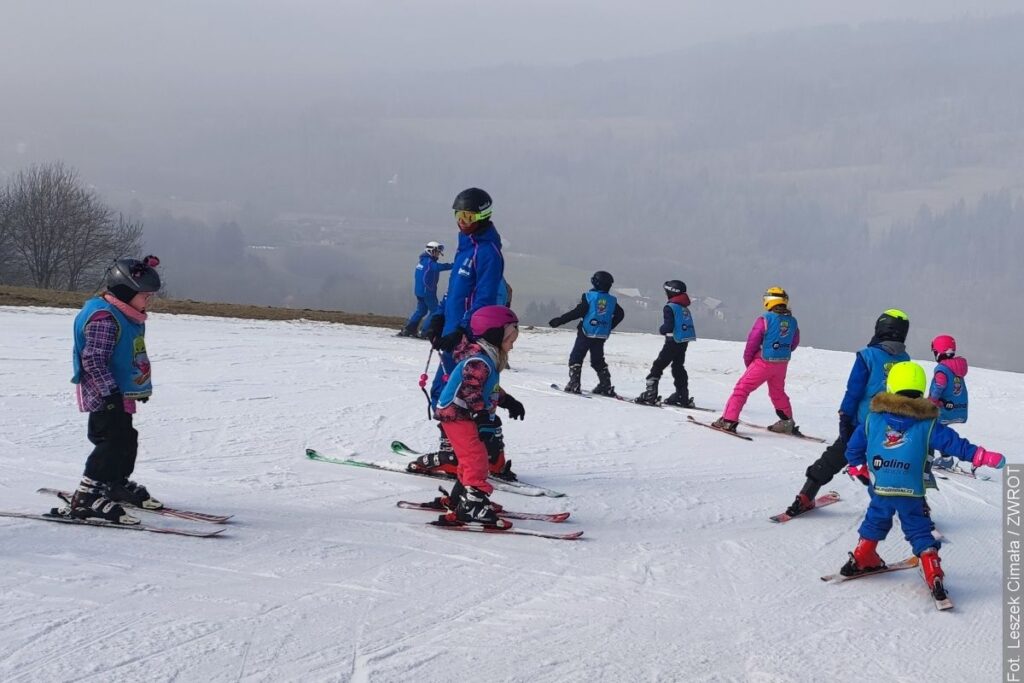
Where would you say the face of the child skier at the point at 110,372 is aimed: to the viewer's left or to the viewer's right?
to the viewer's right

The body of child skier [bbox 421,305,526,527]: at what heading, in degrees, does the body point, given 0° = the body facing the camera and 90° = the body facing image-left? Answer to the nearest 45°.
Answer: approximately 270°

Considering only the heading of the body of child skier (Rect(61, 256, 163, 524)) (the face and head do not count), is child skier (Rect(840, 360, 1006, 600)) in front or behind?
in front

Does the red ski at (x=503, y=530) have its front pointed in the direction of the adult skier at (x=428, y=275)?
no

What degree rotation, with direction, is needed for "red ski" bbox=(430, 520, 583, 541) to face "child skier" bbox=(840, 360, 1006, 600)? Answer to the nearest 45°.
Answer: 0° — it already faces them

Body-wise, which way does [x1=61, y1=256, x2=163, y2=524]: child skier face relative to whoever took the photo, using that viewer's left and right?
facing to the right of the viewer

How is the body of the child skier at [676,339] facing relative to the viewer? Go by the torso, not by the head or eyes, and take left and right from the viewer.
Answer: facing away from the viewer and to the left of the viewer

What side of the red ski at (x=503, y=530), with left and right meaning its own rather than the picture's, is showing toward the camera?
right

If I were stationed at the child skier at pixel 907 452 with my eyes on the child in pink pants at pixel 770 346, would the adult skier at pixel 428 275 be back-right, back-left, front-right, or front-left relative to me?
front-left

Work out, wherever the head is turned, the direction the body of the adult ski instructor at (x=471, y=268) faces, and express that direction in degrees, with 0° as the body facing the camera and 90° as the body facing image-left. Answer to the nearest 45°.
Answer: approximately 45°

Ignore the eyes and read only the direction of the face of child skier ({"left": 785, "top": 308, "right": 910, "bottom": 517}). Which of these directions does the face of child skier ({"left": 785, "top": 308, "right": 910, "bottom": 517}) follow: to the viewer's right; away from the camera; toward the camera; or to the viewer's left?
away from the camera

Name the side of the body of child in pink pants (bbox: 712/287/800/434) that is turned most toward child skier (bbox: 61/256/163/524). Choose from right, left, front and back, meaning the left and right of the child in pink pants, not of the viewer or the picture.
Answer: left

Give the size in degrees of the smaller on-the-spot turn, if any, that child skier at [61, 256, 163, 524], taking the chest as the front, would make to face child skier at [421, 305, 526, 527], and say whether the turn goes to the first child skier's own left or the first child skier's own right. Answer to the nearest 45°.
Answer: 0° — they already face them

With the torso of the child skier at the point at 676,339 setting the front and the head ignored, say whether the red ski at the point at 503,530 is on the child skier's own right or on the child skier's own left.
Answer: on the child skier's own left
